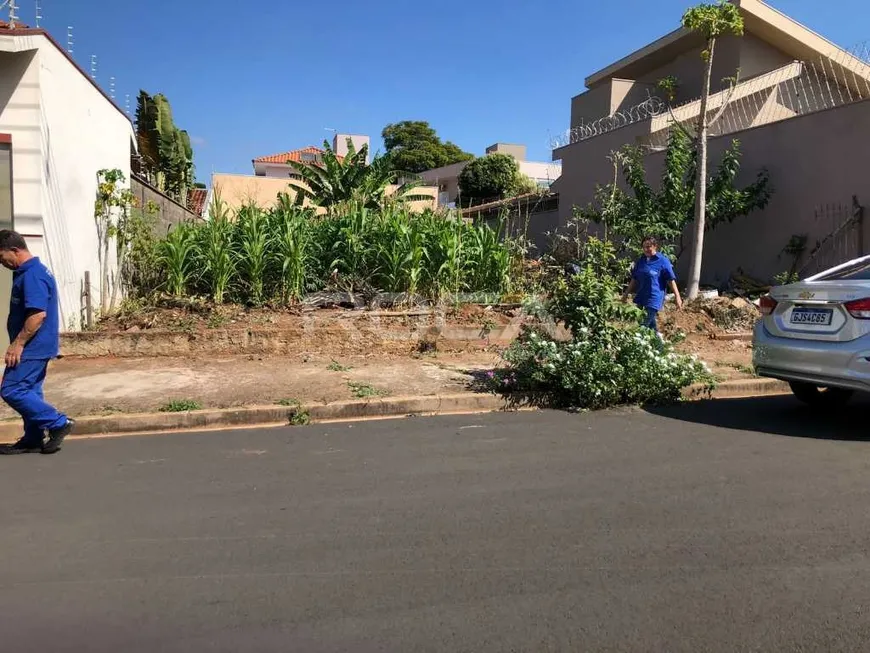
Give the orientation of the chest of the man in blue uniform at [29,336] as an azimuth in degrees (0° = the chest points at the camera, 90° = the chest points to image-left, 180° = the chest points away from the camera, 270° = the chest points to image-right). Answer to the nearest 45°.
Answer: approximately 90°

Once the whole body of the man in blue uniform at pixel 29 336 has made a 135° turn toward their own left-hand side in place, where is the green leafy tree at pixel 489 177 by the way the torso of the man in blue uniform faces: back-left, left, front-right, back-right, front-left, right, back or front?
left

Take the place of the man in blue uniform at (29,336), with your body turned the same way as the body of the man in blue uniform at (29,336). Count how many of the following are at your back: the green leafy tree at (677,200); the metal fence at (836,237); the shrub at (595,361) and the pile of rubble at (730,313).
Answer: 4

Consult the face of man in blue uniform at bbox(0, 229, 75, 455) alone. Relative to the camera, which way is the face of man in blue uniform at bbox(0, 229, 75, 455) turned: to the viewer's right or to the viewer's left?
to the viewer's left

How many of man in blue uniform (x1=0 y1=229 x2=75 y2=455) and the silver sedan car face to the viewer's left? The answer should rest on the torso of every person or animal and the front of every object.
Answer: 1

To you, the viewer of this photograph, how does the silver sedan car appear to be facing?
facing away from the viewer and to the right of the viewer

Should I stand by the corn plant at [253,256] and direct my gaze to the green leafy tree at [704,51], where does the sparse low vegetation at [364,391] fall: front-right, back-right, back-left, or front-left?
front-right

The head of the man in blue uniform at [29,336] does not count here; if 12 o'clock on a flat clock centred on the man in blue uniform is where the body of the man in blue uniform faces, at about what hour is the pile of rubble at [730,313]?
The pile of rubble is roughly at 6 o'clock from the man in blue uniform.

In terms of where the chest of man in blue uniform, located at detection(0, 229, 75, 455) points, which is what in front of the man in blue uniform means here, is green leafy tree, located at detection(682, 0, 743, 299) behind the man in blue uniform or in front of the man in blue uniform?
behind

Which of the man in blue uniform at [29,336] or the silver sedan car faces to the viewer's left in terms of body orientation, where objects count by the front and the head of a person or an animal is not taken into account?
the man in blue uniform
